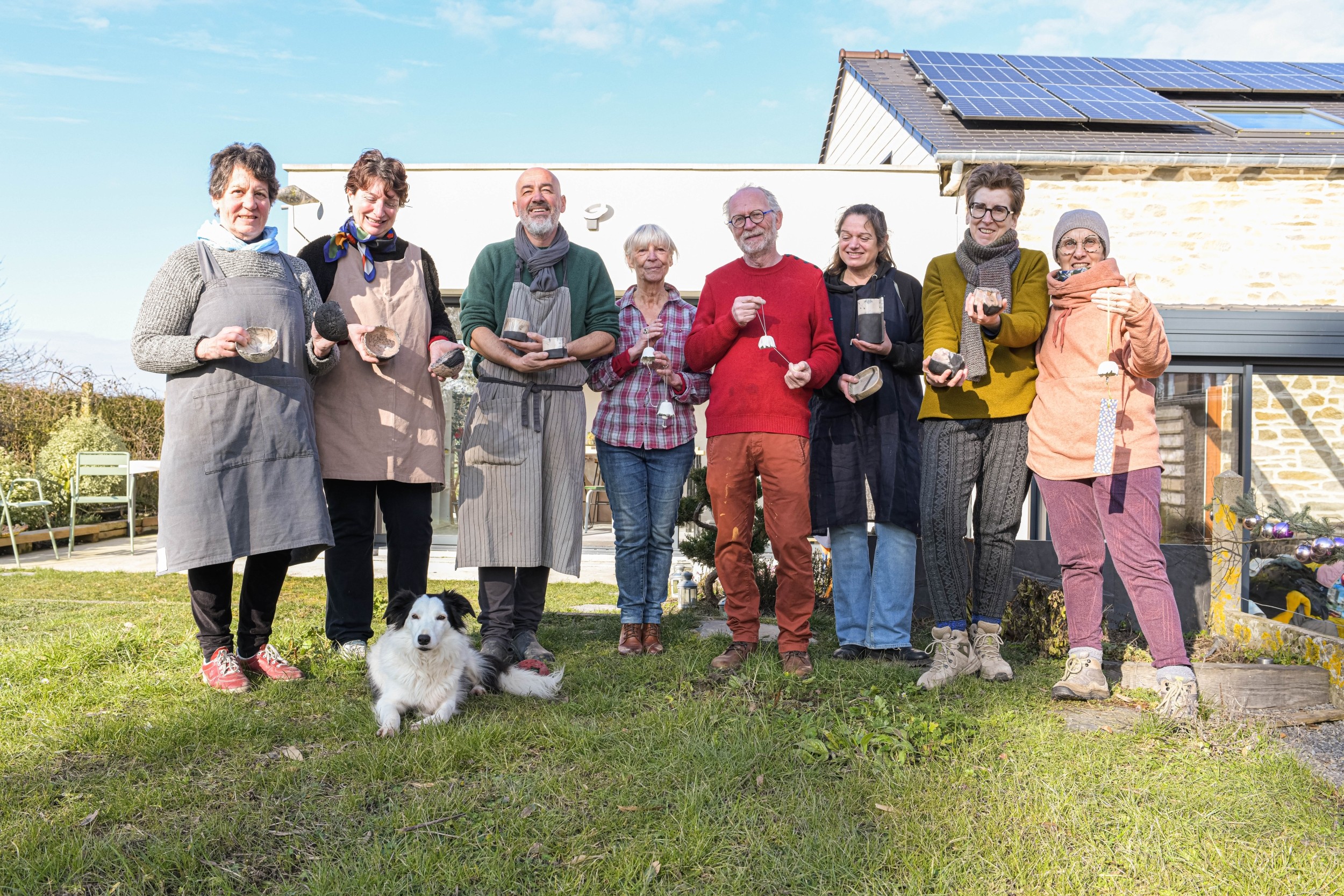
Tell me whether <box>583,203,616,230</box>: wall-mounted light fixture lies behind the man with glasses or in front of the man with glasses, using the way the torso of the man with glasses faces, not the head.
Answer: behind

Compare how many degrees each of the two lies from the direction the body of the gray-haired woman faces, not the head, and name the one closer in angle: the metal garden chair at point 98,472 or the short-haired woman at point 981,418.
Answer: the short-haired woman

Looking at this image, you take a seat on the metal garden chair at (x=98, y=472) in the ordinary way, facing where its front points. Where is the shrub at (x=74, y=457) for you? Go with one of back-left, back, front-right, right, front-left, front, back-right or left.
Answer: back

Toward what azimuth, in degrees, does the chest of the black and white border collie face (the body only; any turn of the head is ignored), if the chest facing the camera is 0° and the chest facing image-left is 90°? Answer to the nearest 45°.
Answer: approximately 45°

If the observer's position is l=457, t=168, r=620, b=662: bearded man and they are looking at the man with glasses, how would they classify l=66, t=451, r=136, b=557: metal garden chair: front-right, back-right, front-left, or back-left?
back-left
